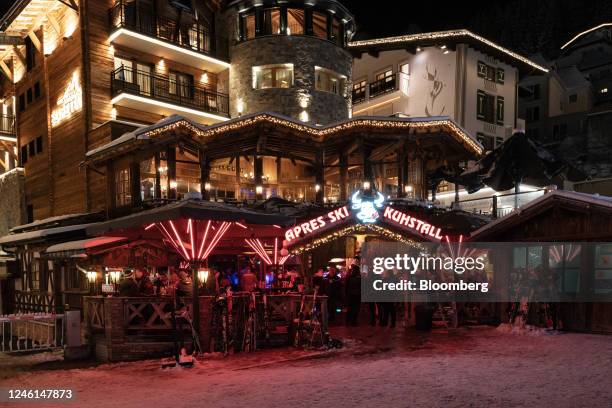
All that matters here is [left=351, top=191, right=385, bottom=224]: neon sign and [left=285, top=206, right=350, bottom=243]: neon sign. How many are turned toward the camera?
2

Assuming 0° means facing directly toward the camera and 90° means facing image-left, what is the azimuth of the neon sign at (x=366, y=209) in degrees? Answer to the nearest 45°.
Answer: approximately 0°

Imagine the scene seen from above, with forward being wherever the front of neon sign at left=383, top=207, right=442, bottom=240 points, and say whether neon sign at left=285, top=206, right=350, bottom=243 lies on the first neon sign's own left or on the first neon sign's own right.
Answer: on the first neon sign's own right

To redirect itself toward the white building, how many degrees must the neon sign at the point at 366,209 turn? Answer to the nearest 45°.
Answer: approximately 180°

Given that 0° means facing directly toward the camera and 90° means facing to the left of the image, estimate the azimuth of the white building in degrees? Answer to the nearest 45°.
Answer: approximately 45°
